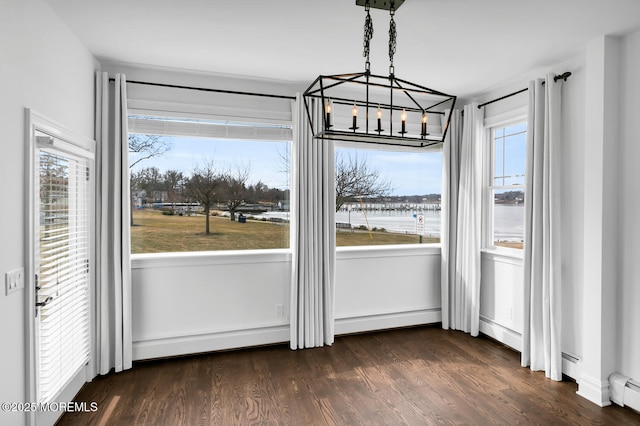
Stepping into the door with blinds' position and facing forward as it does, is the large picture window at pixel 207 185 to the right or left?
on its left

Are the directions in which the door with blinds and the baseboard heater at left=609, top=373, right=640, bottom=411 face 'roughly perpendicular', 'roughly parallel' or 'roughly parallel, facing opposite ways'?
roughly parallel, facing opposite ways

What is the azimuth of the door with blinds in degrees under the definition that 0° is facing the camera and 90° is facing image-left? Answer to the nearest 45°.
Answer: approximately 315°

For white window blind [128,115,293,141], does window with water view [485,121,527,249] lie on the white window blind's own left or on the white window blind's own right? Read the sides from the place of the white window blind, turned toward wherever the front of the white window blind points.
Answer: on the white window blind's own left

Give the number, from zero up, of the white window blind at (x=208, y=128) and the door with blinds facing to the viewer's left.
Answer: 0

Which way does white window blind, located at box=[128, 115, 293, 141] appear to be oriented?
toward the camera

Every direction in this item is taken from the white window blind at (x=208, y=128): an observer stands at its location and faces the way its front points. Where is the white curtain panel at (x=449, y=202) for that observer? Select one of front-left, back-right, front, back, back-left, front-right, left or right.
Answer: left

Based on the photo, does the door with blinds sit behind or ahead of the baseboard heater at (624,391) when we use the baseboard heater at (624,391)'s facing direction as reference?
ahead

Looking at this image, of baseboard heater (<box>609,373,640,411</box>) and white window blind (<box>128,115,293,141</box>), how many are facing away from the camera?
0

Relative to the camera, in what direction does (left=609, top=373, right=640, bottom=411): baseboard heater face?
facing the viewer and to the left of the viewer

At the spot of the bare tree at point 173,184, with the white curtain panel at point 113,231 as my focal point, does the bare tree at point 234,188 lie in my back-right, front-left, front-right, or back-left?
front-left

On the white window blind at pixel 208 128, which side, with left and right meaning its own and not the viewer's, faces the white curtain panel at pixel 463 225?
left

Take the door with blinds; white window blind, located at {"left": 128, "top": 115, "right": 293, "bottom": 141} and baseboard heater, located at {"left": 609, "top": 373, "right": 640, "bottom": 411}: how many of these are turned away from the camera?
0

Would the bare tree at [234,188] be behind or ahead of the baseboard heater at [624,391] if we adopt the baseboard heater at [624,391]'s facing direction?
ahead
